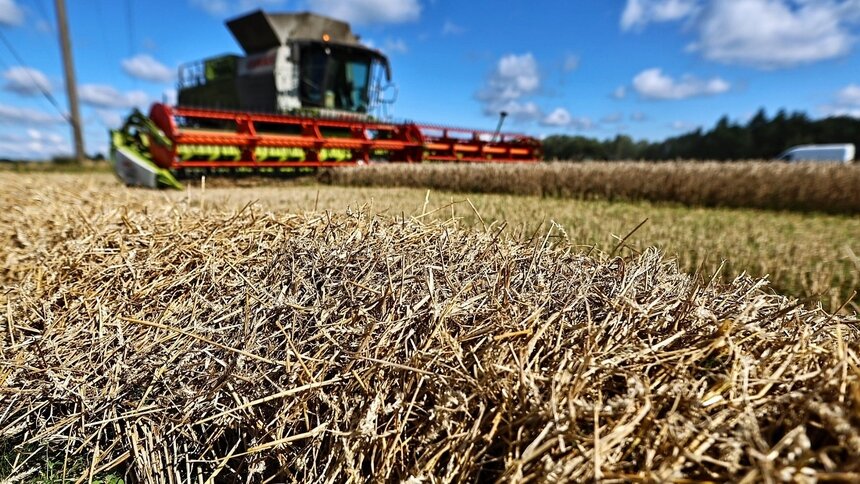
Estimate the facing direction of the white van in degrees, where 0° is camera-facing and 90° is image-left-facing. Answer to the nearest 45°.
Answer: approximately 90°

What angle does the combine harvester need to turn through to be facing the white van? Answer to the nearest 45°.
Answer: approximately 45° to its left

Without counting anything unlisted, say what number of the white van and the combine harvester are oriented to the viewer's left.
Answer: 1

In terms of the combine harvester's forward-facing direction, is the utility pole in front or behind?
behind

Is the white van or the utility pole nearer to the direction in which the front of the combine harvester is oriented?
the white van

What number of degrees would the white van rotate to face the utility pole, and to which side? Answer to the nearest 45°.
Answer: approximately 45° to its left

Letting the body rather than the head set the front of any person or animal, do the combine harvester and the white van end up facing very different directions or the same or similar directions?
very different directions

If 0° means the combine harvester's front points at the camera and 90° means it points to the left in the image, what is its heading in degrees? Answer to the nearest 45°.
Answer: approximately 315°
